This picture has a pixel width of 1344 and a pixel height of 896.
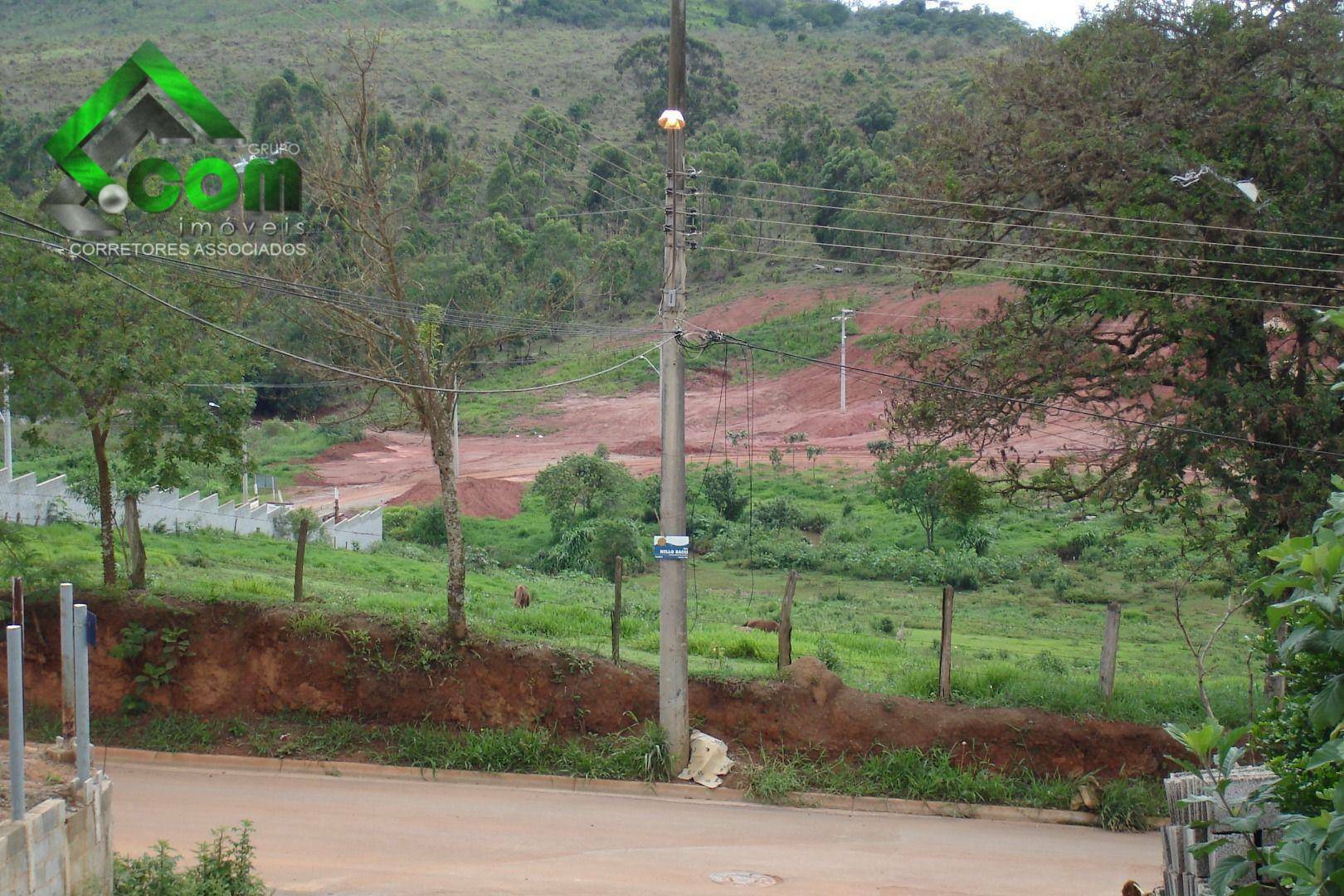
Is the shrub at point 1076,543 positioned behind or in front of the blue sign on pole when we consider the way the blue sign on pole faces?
behind

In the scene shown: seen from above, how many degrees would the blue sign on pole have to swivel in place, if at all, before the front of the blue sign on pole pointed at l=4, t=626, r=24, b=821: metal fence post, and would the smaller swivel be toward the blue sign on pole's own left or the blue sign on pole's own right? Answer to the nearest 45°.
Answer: approximately 45° to the blue sign on pole's own right

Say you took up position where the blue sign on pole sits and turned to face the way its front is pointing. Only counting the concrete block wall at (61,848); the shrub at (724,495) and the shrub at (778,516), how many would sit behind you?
2

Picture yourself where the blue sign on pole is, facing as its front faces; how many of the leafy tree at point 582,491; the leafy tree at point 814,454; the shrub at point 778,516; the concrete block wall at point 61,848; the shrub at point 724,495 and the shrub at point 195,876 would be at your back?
4

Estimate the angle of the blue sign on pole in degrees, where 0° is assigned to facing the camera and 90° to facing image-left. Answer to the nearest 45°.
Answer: approximately 0°

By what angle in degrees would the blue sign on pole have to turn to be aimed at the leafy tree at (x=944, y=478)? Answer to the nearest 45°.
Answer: approximately 135° to its left

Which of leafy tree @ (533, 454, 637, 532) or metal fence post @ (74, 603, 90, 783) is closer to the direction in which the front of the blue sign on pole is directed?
the metal fence post

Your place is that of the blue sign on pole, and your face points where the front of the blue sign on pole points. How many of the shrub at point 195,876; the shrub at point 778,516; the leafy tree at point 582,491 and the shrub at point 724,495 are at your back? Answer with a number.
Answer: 3

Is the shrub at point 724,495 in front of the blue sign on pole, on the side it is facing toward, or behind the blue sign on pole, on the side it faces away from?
behind

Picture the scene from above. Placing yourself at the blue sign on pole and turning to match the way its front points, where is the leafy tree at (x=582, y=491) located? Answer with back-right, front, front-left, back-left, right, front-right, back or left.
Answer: back
